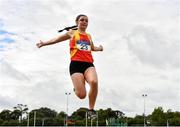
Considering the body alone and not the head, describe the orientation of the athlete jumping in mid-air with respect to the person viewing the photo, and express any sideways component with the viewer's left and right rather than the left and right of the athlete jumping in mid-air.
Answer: facing the viewer and to the right of the viewer
